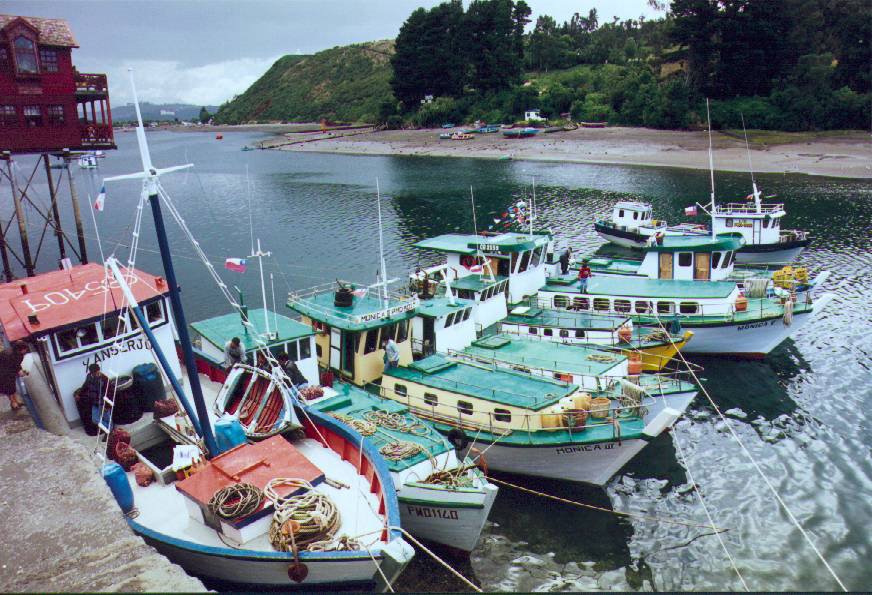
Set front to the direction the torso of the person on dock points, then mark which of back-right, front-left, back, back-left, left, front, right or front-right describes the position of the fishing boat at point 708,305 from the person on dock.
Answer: front

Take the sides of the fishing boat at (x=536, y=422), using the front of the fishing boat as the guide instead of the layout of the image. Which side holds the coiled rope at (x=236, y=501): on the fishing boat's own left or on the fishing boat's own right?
on the fishing boat's own right

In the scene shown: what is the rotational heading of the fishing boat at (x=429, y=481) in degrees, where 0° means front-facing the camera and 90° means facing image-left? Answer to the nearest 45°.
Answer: approximately 315°

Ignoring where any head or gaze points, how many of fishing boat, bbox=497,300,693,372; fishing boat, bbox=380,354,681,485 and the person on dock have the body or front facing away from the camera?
0

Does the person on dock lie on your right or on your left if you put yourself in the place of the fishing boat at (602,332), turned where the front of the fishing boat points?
on your right

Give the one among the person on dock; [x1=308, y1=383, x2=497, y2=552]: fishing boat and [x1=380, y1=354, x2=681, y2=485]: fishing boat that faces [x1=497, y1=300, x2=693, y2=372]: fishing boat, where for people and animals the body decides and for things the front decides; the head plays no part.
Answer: the person on dock

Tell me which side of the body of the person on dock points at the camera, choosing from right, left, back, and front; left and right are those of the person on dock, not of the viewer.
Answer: right

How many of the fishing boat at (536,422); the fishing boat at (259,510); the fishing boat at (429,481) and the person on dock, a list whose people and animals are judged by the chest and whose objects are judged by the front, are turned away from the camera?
0

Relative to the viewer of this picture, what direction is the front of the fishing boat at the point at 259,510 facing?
facing the viewer and to the right of the viewer

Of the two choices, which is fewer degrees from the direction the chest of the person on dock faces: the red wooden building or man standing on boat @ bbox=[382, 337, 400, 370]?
the man standing on boat
